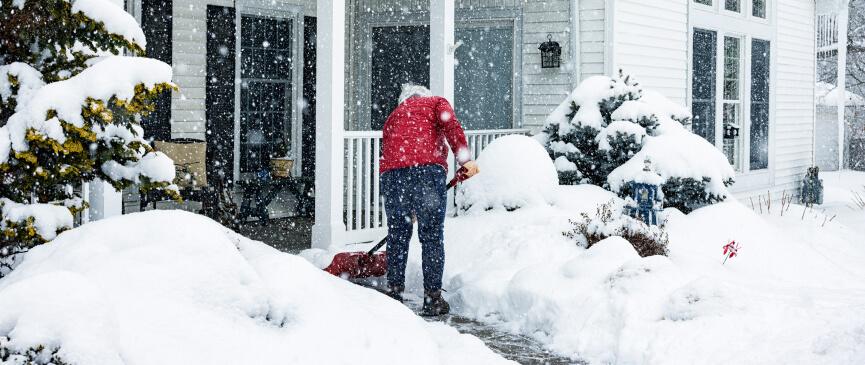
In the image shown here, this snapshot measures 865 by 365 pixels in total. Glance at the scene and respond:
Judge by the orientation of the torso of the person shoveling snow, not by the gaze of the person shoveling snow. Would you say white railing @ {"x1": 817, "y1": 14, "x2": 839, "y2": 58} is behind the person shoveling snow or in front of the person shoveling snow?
in front

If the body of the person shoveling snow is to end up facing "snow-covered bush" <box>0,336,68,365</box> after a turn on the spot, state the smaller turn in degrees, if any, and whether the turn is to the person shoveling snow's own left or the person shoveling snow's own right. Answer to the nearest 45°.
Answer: approximately 180°

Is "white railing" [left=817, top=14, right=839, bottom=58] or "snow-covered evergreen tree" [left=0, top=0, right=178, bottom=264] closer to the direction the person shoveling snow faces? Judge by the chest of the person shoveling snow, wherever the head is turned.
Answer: the white railing

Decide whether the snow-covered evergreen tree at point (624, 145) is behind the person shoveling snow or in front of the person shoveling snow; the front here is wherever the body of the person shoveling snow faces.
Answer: in front

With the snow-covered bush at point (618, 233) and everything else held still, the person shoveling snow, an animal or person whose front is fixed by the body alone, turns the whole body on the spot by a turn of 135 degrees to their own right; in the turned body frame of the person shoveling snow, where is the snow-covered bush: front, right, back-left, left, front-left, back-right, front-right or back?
left

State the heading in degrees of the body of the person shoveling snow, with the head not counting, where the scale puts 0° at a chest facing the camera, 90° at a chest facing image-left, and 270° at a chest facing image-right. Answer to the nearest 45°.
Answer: approximately 180°

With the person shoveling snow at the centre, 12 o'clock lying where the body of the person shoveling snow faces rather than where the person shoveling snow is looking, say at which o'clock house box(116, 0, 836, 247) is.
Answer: The house is roughly at 12 o'clock from the person shoveling snow.
